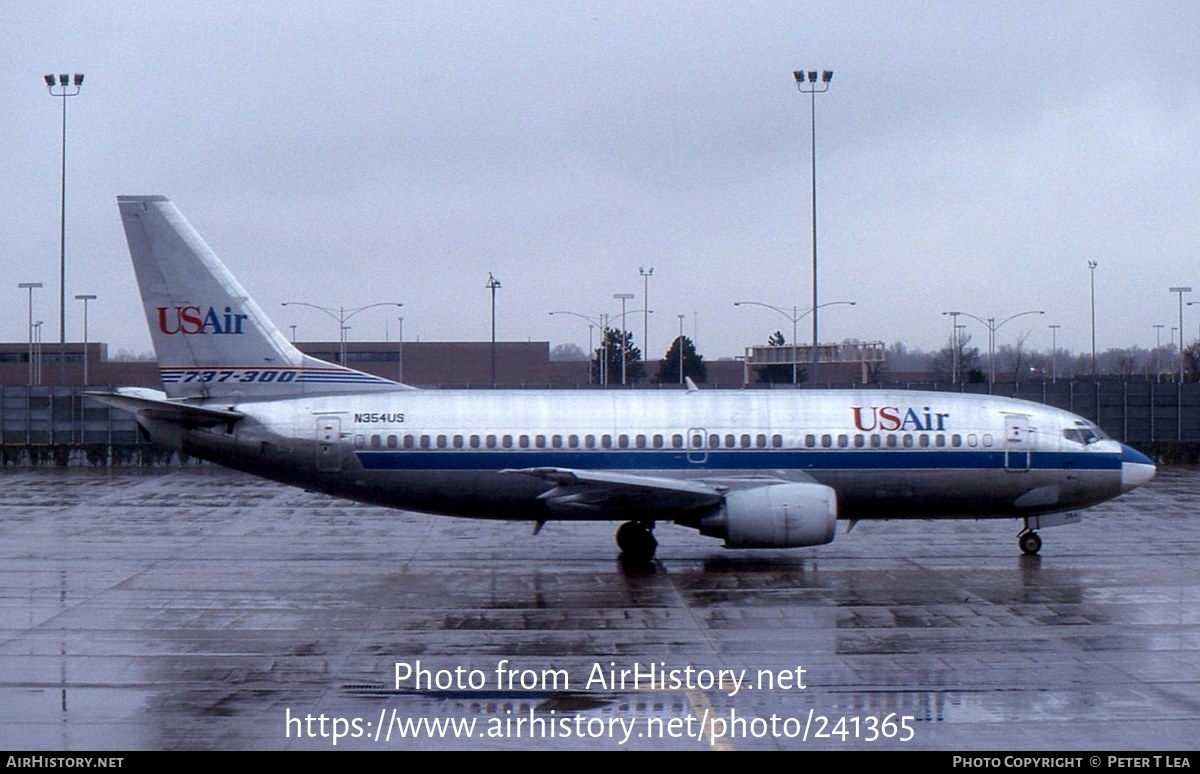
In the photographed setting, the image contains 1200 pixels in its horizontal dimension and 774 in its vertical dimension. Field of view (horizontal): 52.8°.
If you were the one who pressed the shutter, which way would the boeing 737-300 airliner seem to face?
facing to the right of the viewer
